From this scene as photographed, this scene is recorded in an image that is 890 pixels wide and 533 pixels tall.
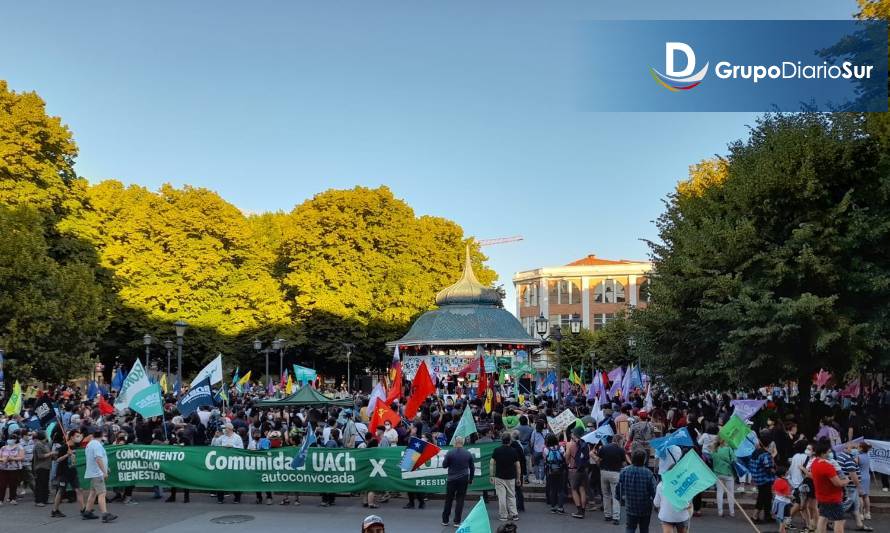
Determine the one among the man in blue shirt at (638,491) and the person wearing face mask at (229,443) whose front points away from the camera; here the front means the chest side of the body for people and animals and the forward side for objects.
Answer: the man in blue shirt

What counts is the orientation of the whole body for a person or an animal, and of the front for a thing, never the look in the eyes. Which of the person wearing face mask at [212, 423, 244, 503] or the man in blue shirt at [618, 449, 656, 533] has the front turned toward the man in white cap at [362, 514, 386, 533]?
the person wearing face mask

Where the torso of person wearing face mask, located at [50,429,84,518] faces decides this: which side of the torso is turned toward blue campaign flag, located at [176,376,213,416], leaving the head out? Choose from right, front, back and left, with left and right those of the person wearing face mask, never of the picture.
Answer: left

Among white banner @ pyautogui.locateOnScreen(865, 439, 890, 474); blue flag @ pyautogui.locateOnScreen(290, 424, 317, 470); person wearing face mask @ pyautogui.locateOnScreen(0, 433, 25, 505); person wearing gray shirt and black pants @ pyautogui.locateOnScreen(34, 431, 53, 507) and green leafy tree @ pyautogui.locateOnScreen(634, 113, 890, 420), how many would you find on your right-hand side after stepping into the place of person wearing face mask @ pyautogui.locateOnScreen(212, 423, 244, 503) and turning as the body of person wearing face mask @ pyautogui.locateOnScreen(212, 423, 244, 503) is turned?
2

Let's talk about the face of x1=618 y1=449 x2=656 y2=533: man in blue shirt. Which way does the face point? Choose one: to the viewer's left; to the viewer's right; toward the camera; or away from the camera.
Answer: away from the camera

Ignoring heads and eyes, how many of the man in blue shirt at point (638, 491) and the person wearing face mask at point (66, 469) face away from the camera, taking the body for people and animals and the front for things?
1

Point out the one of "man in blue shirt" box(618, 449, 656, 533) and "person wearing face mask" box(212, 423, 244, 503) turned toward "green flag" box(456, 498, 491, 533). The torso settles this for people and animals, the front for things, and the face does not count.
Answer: the person wearing face mask

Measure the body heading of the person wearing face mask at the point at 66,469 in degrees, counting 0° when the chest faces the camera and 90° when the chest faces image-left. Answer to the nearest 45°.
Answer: approximately 315°

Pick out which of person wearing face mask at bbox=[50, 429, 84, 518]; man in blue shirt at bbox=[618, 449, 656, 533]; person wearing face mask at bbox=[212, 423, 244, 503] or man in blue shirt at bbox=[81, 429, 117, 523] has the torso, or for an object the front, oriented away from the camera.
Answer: man in blue shirt at bbox=[618, 449, 656, 533]

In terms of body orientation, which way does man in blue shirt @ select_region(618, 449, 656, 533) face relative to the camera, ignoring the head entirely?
away from the camera

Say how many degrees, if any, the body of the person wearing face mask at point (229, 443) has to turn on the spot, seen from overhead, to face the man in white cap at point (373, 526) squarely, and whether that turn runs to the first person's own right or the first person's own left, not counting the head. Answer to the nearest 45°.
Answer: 0° — they already face them
